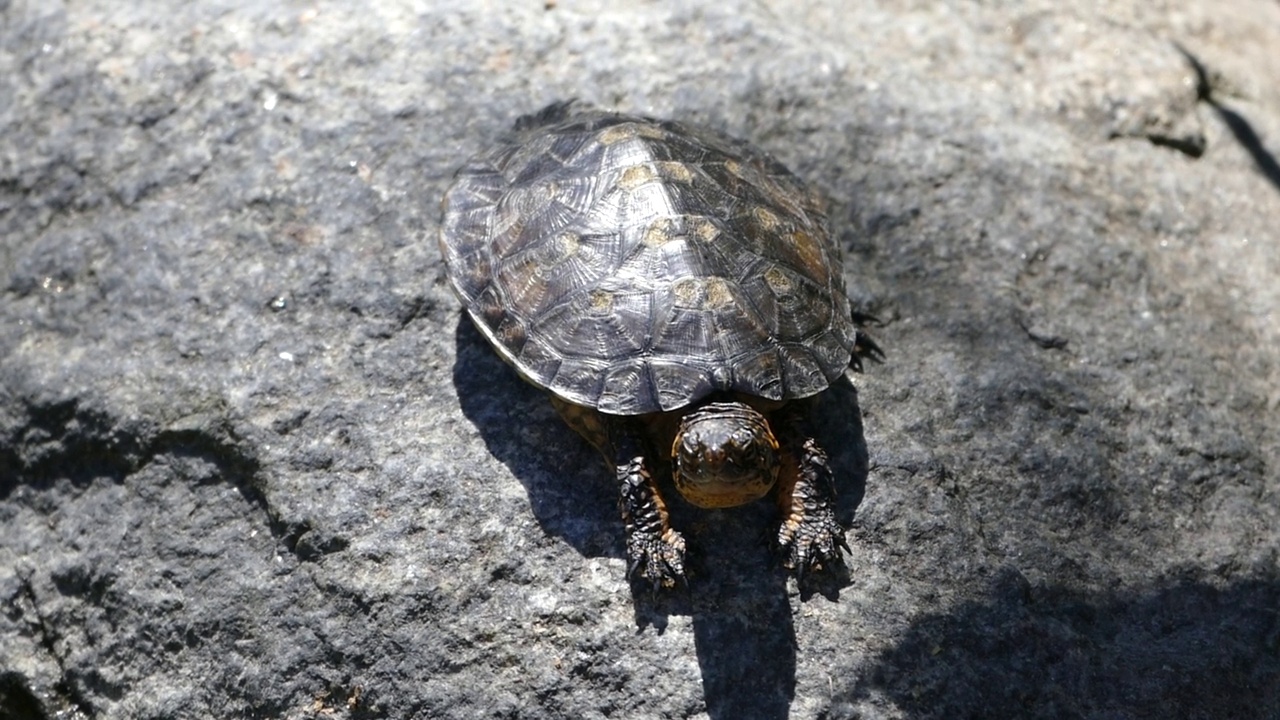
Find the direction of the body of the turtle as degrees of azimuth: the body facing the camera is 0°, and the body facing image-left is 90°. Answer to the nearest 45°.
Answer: approximately 0°
